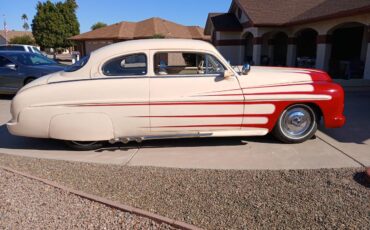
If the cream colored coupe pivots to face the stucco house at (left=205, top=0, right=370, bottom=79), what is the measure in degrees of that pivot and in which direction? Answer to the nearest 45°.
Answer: approximately 45° to its left

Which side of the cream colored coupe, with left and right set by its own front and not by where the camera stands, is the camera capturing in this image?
right

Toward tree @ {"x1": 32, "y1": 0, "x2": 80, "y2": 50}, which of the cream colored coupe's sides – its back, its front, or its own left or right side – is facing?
left

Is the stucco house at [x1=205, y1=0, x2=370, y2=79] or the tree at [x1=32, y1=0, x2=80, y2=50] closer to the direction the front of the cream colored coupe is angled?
the stucco house
